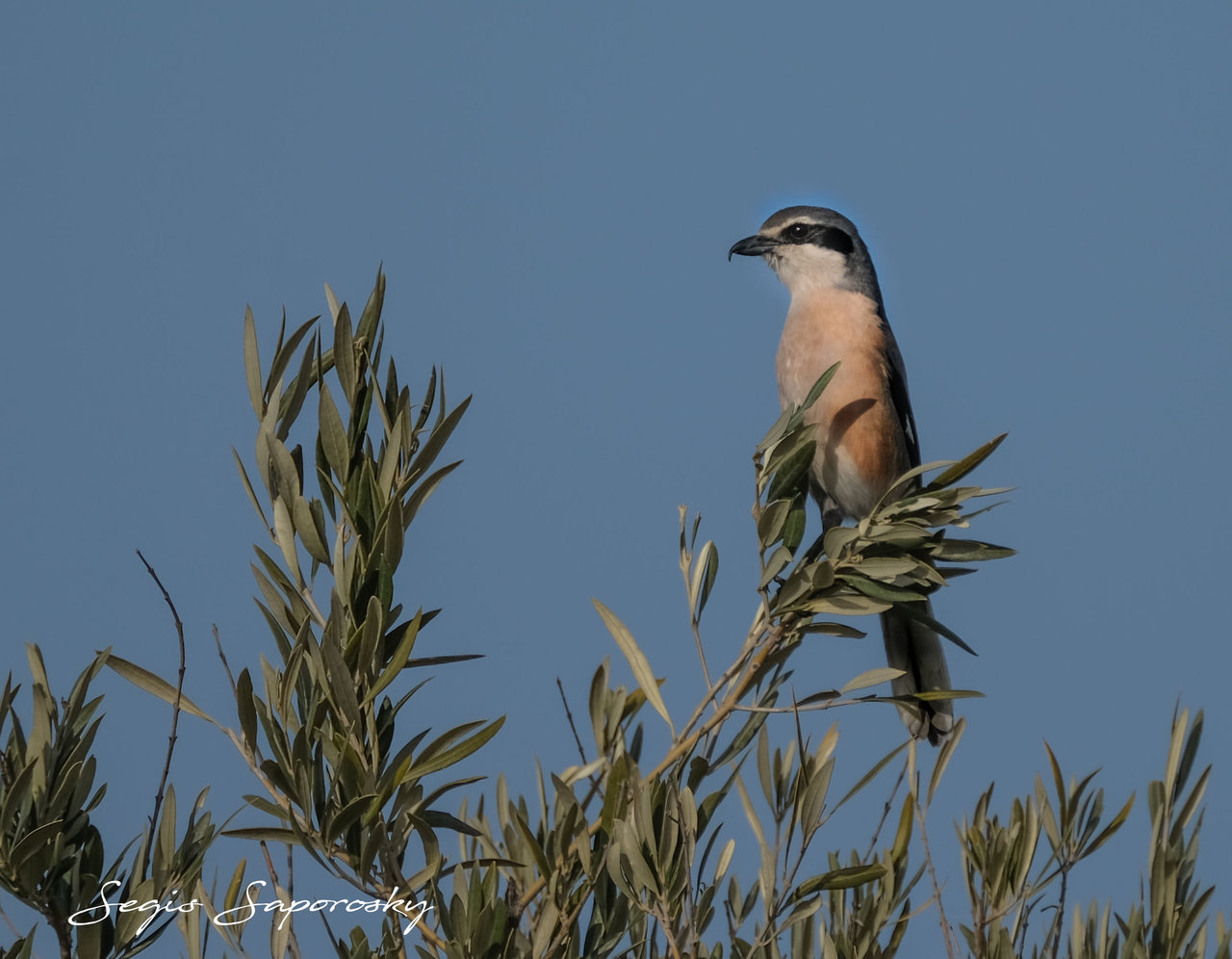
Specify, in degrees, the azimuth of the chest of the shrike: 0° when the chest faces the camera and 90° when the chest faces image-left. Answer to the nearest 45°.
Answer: approximately 45°
